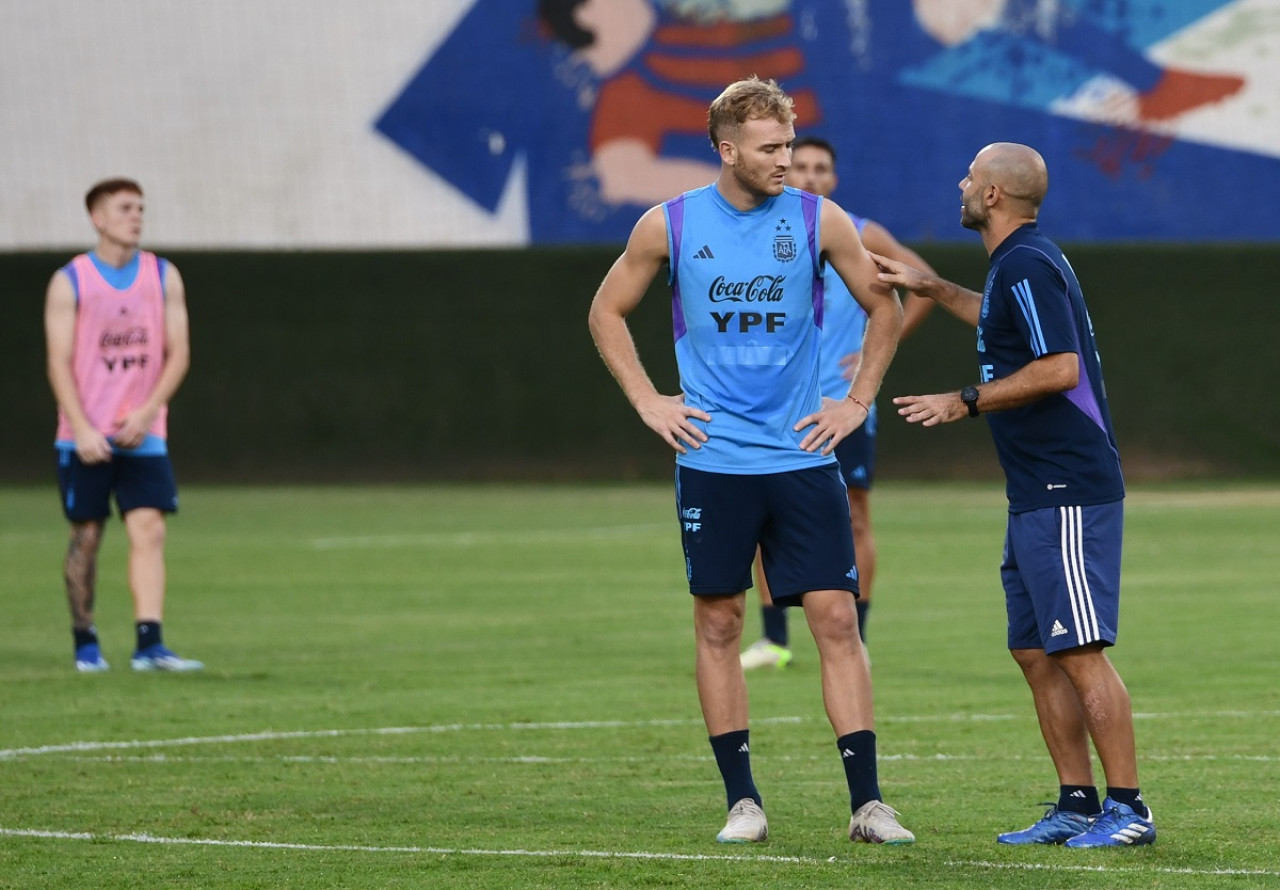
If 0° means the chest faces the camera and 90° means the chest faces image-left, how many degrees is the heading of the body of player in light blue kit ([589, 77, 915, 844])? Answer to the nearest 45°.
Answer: approximately 0°

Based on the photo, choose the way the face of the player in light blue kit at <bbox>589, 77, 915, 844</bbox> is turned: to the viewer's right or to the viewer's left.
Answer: to the viewer's right

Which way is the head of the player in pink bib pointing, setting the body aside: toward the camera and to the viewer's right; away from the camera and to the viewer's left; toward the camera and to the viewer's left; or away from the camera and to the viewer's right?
toward the camera and to the viewer's right

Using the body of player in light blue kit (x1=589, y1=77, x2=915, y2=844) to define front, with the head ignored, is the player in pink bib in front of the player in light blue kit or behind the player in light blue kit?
behind

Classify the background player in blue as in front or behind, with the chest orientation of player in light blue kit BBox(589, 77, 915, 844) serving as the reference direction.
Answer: behind
